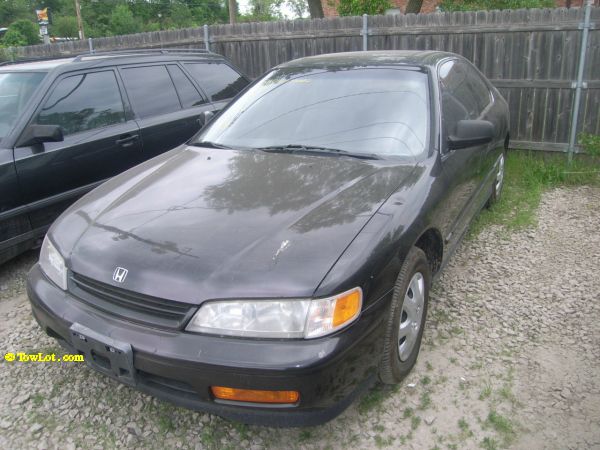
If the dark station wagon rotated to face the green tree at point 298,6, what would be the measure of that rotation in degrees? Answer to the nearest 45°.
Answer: approximately 135° to its right

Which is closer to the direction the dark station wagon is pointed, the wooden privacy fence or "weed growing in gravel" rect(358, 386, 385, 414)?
the weed growing in gravel

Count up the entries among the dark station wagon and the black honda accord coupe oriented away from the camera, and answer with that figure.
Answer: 0

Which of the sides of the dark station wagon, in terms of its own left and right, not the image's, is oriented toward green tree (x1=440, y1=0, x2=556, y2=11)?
back

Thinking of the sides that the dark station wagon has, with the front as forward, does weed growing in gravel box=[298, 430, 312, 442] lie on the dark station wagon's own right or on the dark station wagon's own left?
on the dark station wagon's own left

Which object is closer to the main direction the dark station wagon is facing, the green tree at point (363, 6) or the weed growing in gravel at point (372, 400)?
the weed growing in gravel

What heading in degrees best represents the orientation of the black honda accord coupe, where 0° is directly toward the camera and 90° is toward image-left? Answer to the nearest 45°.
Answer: approximately 45°

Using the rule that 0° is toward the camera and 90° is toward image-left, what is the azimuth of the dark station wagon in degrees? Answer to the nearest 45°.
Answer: approximately 45°

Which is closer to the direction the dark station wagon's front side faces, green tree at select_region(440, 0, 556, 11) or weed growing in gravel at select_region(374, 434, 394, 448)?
the weed growing in gravel

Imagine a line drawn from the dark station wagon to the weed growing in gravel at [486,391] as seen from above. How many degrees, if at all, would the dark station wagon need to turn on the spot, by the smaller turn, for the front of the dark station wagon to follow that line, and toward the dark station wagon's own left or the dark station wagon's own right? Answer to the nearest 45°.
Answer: approximately 90° to the dark station wagon's own left

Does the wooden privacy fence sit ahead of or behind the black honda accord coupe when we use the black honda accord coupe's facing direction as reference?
behind

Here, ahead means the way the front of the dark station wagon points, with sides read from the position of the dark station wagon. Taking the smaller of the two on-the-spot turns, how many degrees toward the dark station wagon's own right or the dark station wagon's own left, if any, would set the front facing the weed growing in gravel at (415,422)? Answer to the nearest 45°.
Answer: approximately 90° to the dark station wagon's own left
